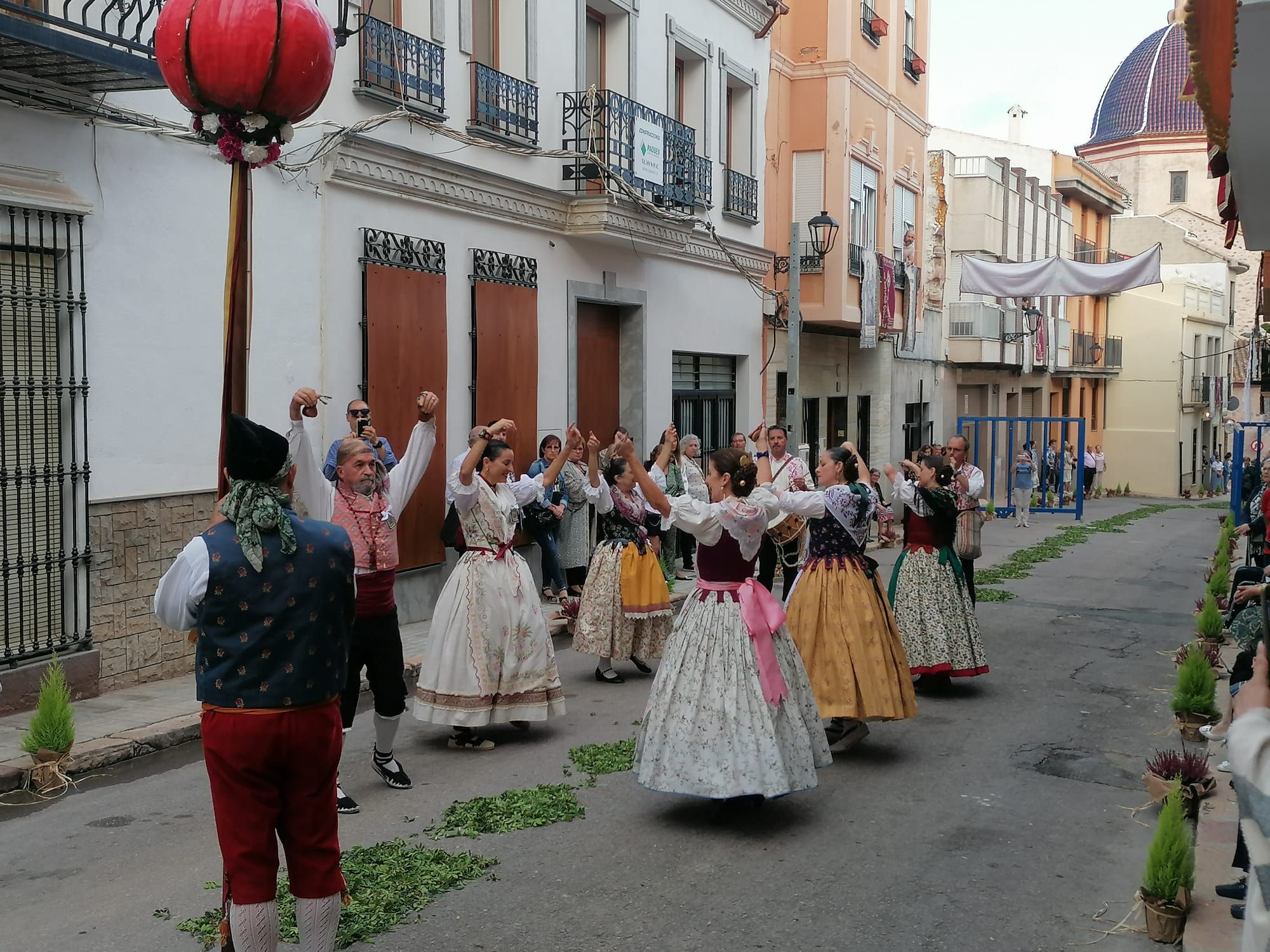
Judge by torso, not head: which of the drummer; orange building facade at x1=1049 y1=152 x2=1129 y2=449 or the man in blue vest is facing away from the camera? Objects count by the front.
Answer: the man in blue vest

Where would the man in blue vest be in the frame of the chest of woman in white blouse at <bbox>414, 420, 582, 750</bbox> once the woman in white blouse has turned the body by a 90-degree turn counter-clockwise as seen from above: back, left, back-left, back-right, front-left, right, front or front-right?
back-right

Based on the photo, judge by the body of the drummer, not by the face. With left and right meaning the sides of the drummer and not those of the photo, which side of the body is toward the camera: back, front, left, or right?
front

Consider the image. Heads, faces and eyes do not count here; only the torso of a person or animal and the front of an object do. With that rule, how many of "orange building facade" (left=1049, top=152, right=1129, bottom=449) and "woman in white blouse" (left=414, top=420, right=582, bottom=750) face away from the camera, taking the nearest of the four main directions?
0

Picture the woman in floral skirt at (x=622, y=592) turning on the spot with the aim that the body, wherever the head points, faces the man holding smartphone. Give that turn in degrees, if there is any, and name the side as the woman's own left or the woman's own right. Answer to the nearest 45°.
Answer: approximately 90° to the woman's own right

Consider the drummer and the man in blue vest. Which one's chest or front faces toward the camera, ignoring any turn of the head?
the drummer

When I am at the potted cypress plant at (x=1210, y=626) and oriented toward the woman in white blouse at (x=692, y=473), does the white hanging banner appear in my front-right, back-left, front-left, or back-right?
front-right

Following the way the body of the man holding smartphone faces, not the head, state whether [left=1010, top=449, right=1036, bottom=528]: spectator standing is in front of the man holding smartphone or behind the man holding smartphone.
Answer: behind

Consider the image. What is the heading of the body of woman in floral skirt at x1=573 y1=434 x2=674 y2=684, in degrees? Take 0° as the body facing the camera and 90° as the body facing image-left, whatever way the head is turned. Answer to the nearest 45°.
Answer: approximately 315°

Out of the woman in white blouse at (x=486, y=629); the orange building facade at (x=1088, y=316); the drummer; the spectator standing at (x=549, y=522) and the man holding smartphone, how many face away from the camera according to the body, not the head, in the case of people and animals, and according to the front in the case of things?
0

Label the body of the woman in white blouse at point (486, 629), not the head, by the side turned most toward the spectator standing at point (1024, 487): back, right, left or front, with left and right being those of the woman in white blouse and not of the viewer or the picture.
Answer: left

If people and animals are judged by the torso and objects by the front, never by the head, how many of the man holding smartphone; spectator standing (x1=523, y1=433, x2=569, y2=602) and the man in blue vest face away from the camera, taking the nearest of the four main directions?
1

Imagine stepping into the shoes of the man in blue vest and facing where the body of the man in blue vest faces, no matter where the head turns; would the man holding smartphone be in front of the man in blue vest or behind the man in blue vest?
in front

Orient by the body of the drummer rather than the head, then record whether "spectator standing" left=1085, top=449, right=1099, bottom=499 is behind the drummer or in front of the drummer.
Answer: behind

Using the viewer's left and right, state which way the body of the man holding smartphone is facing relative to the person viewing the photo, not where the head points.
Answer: facing the viewer

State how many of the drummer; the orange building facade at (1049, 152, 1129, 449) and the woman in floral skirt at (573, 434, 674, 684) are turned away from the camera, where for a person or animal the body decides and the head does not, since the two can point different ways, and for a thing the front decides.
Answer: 0

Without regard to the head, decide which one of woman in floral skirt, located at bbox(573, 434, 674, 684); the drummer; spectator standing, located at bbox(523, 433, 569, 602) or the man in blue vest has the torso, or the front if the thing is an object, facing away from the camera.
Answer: the man in blue vest

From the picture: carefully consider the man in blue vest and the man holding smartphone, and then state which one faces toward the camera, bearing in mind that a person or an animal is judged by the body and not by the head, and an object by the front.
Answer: the man holding smartphone

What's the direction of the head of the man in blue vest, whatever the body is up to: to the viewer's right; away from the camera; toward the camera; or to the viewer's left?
away from the camera

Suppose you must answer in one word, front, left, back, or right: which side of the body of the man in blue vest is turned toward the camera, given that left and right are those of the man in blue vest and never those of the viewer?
back
